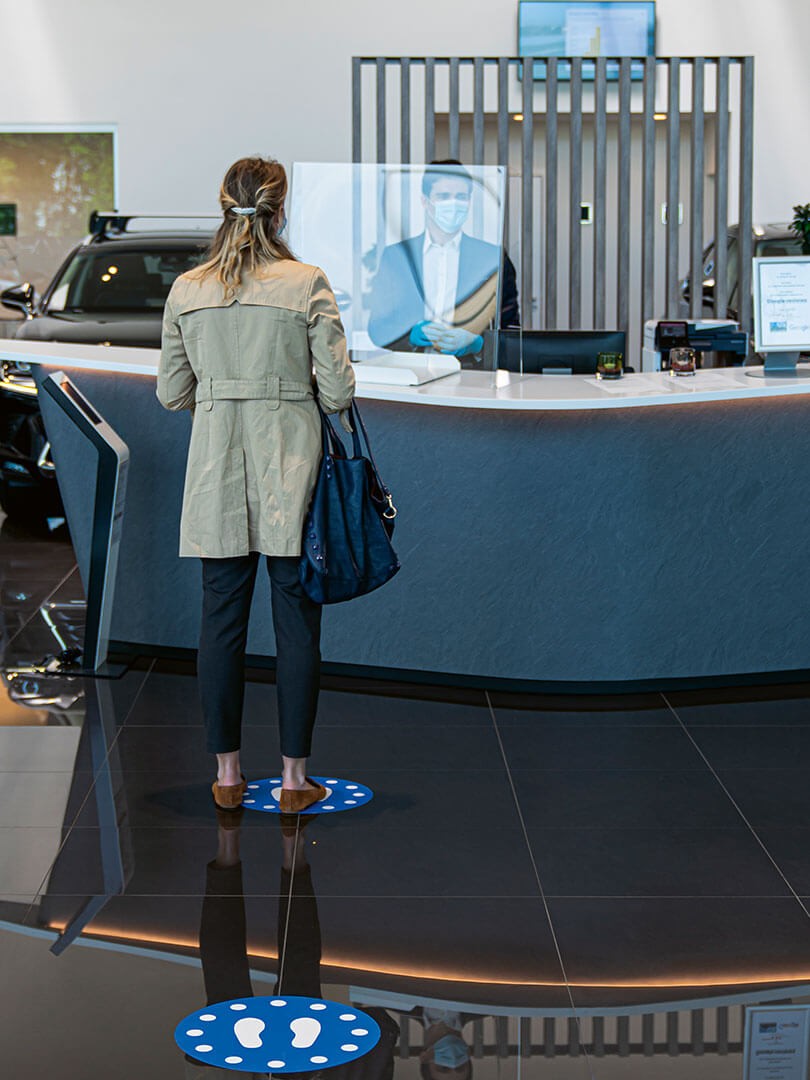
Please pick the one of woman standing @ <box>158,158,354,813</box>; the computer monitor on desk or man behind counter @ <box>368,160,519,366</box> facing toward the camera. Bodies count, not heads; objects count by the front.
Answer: the man behind counter

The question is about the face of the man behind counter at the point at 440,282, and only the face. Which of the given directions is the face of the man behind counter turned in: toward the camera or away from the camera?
toward the camera

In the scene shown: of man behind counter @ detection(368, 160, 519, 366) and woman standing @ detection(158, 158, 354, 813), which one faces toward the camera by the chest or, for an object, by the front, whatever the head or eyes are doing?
the man behind counter

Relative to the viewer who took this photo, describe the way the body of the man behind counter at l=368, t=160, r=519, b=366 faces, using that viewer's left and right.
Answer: facing the viewer

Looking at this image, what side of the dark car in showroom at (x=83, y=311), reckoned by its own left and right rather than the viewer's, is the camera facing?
front

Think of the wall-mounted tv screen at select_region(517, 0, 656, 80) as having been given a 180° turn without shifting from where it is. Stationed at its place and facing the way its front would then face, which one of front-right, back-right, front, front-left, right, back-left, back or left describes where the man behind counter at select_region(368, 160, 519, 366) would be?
back

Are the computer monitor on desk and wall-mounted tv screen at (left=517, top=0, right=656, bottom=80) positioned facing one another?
yes

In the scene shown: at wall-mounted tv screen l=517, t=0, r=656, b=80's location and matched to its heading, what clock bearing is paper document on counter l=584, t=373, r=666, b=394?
The paper document on counter is roughly at 12 o'clock from the wall-mounted tv screen.

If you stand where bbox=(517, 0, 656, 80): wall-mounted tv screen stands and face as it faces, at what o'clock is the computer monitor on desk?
The computer monitor on desk is roughly at 12 o'clock from the wall-mounted tv screen.

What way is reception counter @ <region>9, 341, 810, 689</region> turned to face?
toward the camera

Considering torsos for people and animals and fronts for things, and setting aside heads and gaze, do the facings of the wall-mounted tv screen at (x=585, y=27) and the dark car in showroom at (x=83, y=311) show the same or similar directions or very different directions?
same or similar directions

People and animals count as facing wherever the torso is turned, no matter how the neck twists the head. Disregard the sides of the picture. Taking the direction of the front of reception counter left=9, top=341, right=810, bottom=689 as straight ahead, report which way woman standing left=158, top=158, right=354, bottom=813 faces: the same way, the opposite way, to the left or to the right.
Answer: the opposite way

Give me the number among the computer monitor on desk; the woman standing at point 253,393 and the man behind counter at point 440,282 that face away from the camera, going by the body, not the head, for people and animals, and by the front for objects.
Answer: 2
